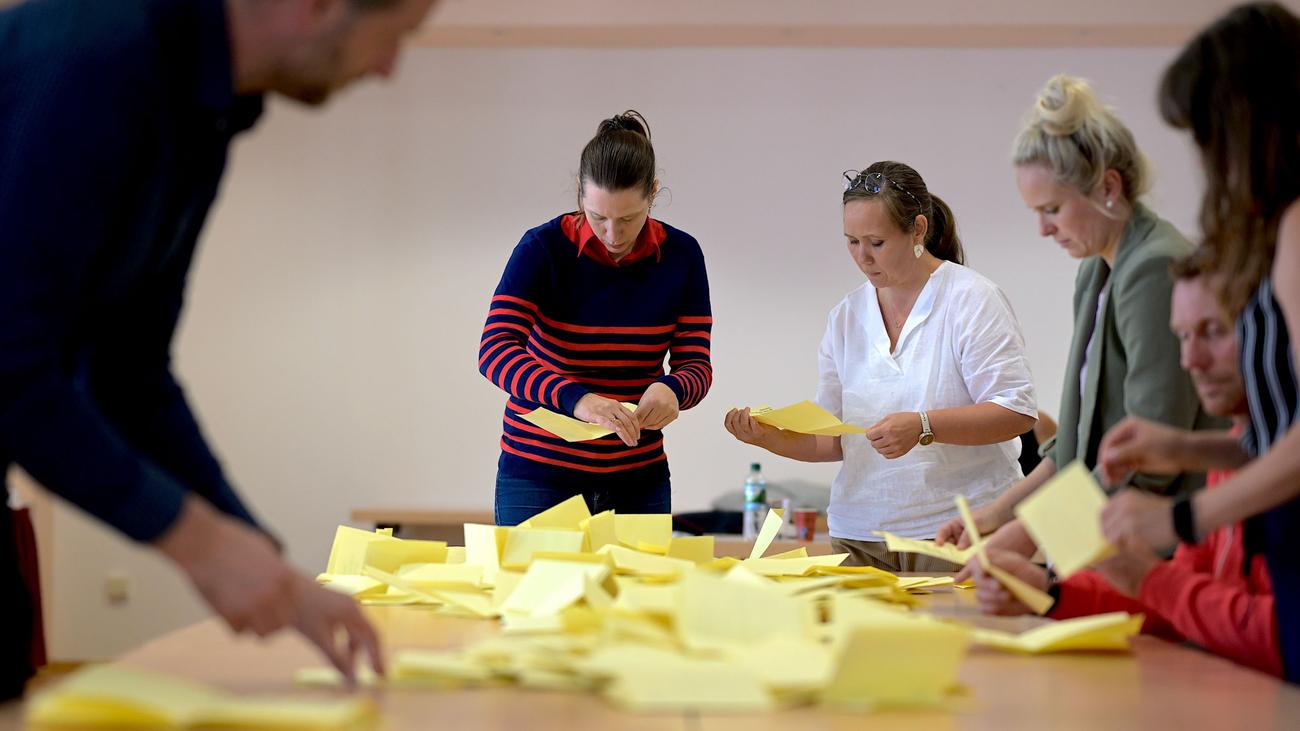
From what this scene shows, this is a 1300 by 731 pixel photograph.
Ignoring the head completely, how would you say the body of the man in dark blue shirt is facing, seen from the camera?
to the viewer's right

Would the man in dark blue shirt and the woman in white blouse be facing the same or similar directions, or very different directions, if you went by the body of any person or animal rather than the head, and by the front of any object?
very different directions

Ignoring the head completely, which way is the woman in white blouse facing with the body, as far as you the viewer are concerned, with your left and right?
facing the viewer and to the left of the viewer

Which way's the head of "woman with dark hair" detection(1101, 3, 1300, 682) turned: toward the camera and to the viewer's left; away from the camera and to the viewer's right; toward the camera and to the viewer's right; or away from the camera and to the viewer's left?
away from the camera and to the viewer's left

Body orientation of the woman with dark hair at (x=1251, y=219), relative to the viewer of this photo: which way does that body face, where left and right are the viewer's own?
facing to the left of the viewer

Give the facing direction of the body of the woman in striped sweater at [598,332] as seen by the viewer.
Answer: toward the camera

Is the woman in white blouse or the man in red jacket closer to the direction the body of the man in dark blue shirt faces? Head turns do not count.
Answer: the man in red jacket

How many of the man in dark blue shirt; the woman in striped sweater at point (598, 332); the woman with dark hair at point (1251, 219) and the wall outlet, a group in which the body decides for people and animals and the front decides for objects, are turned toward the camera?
2

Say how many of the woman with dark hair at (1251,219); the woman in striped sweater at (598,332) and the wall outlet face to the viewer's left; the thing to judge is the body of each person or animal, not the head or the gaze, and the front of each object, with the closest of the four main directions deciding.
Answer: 1

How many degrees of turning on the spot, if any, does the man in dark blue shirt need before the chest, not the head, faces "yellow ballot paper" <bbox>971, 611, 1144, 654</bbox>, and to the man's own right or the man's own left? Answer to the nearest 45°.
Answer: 0° — they already face it

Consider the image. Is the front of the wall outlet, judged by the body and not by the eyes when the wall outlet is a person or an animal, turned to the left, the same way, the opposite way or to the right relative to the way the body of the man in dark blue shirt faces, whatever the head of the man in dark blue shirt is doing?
to the right

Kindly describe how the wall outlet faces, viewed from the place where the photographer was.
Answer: facing the viewer

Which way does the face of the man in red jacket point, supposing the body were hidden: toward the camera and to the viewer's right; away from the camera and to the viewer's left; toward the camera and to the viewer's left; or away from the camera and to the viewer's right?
toward the camera and to the viewer's left

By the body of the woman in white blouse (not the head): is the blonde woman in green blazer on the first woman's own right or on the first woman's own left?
on the first woman's own left

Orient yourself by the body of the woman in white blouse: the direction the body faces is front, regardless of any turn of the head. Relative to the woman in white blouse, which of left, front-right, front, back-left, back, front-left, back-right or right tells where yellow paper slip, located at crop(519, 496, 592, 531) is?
front

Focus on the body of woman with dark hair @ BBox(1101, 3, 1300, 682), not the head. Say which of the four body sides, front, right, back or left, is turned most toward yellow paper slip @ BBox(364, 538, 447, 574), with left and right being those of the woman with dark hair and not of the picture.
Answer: front

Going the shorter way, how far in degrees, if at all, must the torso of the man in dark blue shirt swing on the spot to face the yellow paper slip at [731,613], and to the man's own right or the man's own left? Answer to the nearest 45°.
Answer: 0° — they already face it

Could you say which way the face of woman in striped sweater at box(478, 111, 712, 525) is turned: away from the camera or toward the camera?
toward the camera

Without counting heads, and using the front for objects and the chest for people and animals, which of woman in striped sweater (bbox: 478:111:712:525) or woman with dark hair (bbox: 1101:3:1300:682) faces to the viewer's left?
the woman with dark hair
